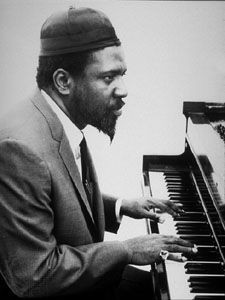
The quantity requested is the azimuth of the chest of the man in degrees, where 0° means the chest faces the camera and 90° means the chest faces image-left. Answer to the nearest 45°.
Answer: approximately 270°

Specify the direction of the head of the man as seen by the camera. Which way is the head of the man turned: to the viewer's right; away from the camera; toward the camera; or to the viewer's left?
to the viewer's right

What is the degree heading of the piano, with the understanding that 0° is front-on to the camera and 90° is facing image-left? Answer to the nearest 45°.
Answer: approximately 90°

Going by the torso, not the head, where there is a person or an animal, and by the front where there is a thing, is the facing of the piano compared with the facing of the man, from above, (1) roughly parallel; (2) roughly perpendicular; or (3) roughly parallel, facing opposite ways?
roughly parallel, facing opposite ways

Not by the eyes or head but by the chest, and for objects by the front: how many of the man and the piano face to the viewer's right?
1
